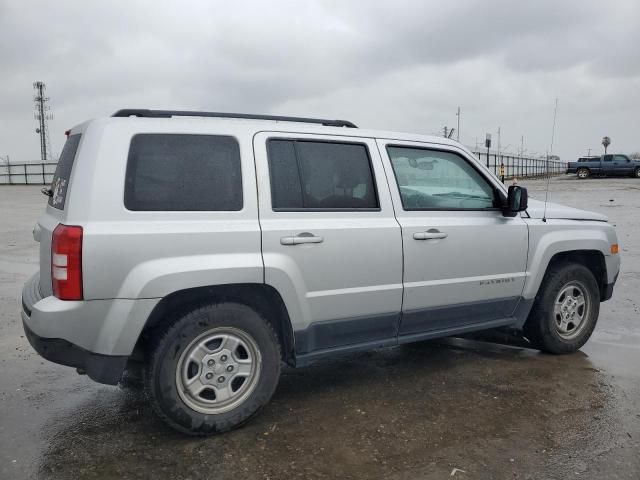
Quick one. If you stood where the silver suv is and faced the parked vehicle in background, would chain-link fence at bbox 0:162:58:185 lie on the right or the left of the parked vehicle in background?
left

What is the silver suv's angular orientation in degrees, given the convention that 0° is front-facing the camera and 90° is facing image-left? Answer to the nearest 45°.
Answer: approximately 225°

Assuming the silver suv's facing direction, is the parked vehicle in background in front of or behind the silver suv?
in front
